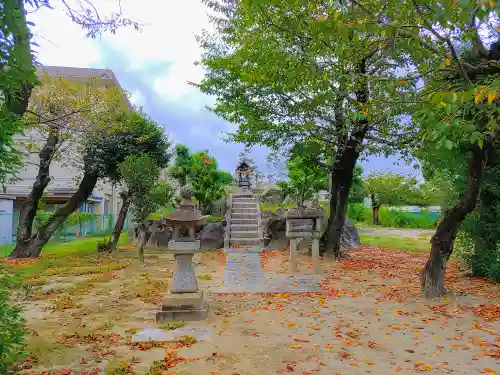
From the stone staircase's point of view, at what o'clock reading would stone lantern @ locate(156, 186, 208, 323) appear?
The stone lantern is roughly at 12 o'clock from the stone staircase.

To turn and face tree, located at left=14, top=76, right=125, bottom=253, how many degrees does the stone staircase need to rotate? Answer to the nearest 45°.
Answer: approximately 45° to its right

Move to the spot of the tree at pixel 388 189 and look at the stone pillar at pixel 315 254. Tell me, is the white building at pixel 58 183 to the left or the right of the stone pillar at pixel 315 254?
right

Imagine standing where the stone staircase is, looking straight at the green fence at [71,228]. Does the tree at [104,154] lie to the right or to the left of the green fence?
left

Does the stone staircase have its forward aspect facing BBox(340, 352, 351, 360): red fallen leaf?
yes

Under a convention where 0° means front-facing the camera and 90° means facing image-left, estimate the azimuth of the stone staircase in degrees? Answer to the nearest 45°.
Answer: approximately 0°

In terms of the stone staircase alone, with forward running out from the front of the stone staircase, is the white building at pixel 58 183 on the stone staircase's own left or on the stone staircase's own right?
on the stone staircase's own right

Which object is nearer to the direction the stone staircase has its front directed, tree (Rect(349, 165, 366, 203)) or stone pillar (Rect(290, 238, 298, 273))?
the stone pillar

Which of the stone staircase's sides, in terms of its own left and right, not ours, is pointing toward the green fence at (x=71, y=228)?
right
